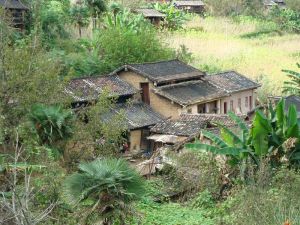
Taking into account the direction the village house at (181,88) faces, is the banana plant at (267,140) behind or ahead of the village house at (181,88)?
ahead

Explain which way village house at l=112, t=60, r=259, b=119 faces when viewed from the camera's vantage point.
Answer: facing the viewer and to the right of the viewer

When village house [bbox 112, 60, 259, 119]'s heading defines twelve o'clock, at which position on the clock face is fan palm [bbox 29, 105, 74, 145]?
The fan palm is roughly at 2 o'clock from the village house.

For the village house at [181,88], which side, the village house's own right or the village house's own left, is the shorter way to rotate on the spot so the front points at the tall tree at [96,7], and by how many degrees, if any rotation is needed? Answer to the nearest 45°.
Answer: approximately 180°

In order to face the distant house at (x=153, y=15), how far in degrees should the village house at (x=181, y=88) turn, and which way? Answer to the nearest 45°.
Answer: approximately 135° to its left

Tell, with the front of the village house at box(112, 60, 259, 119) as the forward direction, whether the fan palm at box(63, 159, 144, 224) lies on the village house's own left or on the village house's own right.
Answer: on the village house's own right

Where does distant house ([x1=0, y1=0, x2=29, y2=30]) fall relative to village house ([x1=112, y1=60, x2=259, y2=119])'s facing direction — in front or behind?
behind

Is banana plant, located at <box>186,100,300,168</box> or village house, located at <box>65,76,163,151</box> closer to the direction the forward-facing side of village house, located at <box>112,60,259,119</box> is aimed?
the banana plant

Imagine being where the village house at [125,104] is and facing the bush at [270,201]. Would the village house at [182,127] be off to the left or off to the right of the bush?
left

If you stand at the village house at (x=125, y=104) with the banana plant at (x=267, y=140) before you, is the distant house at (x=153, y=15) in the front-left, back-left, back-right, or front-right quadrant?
back-left
